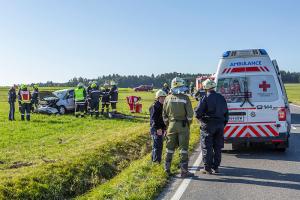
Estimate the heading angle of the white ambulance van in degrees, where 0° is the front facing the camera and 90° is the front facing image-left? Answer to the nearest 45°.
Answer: approximately 180°

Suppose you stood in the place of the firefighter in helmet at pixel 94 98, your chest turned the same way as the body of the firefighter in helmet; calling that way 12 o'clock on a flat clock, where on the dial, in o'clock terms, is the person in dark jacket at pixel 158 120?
The person in dark jacket is roughly at 6 o'clock from the firefighter in helmet.

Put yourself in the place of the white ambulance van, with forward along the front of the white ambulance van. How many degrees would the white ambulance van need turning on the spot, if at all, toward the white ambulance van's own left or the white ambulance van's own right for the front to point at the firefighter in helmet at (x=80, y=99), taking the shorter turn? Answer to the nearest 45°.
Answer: approximately 45° to the white ambulance van's own left

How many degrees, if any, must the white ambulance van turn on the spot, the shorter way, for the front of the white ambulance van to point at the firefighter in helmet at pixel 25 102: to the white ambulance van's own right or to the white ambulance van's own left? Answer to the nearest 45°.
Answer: approximately 45° to the white ambulance van's own left

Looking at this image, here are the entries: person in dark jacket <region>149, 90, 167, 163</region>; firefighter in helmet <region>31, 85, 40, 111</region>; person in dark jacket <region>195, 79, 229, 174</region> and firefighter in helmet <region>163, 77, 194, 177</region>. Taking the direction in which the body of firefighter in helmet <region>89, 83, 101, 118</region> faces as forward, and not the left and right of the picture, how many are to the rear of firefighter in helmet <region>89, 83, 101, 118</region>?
3

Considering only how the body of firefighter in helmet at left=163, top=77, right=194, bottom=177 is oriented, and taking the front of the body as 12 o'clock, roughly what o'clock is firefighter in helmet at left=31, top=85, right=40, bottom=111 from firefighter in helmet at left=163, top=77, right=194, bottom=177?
firefighter in helmet at left=31, top=85, right=40, bottom=111 is roughly at 11 o'clock from firefighter in helmet at left=163, top=77, right=194, bottom=177.

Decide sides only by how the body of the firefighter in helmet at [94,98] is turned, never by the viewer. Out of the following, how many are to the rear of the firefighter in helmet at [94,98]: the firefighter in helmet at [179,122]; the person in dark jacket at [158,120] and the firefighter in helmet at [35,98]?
2

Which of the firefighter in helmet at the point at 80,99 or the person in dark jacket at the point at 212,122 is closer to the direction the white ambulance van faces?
the firefighter in helmet

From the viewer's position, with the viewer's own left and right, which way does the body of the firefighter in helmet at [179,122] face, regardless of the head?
facing away from the viewer

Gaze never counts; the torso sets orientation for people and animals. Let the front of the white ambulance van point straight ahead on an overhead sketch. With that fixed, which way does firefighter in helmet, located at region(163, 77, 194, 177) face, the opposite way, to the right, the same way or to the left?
the same way

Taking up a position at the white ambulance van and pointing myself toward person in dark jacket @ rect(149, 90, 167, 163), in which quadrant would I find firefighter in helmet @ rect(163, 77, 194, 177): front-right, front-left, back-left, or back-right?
front-left

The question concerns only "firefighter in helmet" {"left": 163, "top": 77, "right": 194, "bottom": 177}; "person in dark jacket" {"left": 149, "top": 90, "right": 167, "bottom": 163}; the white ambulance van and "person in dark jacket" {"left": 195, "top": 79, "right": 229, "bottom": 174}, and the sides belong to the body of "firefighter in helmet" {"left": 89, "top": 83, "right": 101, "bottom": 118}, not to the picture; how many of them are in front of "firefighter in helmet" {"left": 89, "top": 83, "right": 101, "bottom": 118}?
0

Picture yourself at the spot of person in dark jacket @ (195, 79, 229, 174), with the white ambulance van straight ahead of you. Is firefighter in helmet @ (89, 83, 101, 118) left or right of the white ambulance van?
left
